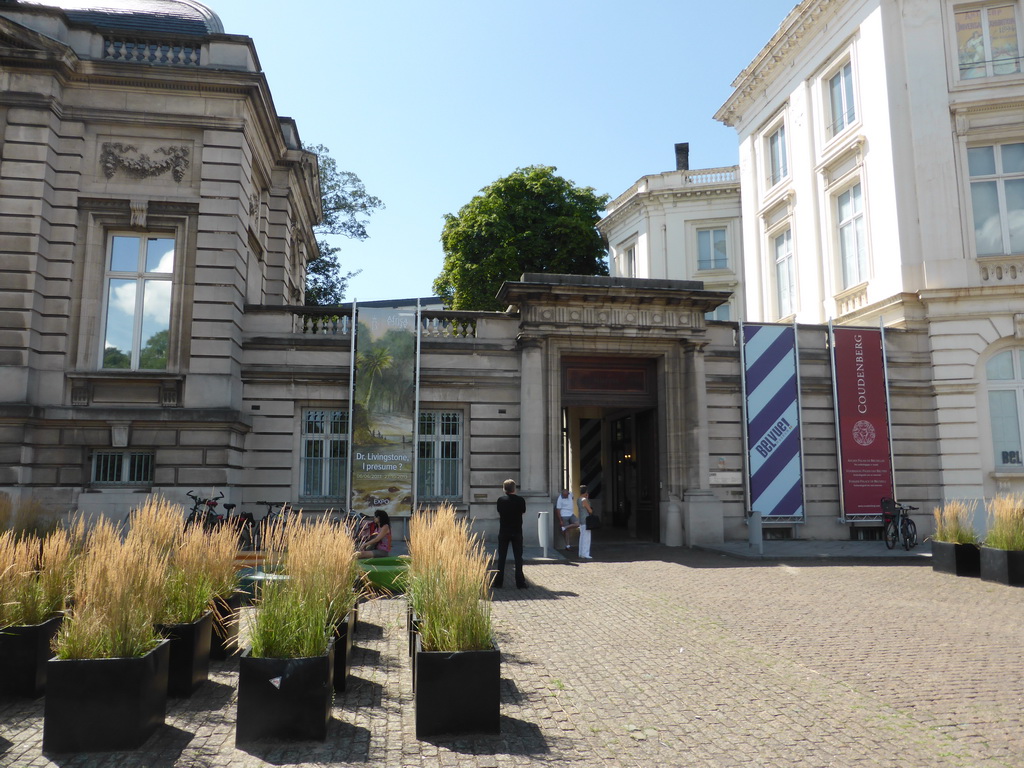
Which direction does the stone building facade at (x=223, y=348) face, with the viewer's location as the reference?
facing the viewer

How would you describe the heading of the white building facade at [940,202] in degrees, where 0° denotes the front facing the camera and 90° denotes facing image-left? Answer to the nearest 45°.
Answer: approximately 45°

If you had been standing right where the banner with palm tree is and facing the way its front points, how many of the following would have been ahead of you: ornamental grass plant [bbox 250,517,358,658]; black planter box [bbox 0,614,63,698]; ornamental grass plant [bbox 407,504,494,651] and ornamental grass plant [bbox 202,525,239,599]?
4

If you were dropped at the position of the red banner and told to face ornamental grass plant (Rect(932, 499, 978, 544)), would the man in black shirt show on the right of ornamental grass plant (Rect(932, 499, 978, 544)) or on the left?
right

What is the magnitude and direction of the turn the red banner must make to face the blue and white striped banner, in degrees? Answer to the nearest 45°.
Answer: approximately 45° to its right

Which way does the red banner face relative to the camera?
toward the camera

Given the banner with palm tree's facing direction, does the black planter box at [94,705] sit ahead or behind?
ahead

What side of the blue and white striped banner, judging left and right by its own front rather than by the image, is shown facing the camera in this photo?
front

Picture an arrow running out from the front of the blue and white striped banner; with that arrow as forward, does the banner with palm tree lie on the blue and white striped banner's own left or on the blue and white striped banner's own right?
on the blue and white striped banner's own right

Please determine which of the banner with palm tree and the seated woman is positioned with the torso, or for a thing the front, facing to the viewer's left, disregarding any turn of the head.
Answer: the seated woman

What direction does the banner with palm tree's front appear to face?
toward the camera

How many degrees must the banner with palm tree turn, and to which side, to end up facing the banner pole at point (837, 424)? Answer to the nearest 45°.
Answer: approximately 90° to its left

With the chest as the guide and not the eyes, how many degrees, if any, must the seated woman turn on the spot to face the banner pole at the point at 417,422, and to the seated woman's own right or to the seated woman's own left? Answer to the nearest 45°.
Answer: approximately 90° to the seated woman's own right

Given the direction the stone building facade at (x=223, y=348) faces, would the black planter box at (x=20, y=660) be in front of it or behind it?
in front

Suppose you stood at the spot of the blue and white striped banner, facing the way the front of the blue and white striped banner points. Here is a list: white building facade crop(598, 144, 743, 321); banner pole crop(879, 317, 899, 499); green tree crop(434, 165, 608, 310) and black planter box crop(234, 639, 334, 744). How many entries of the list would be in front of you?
1

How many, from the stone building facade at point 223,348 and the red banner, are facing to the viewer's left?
0

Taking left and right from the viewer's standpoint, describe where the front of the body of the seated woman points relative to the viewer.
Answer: facing to the left of the viewer

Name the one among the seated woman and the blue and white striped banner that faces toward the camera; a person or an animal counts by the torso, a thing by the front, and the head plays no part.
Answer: the blue and white striped banner
